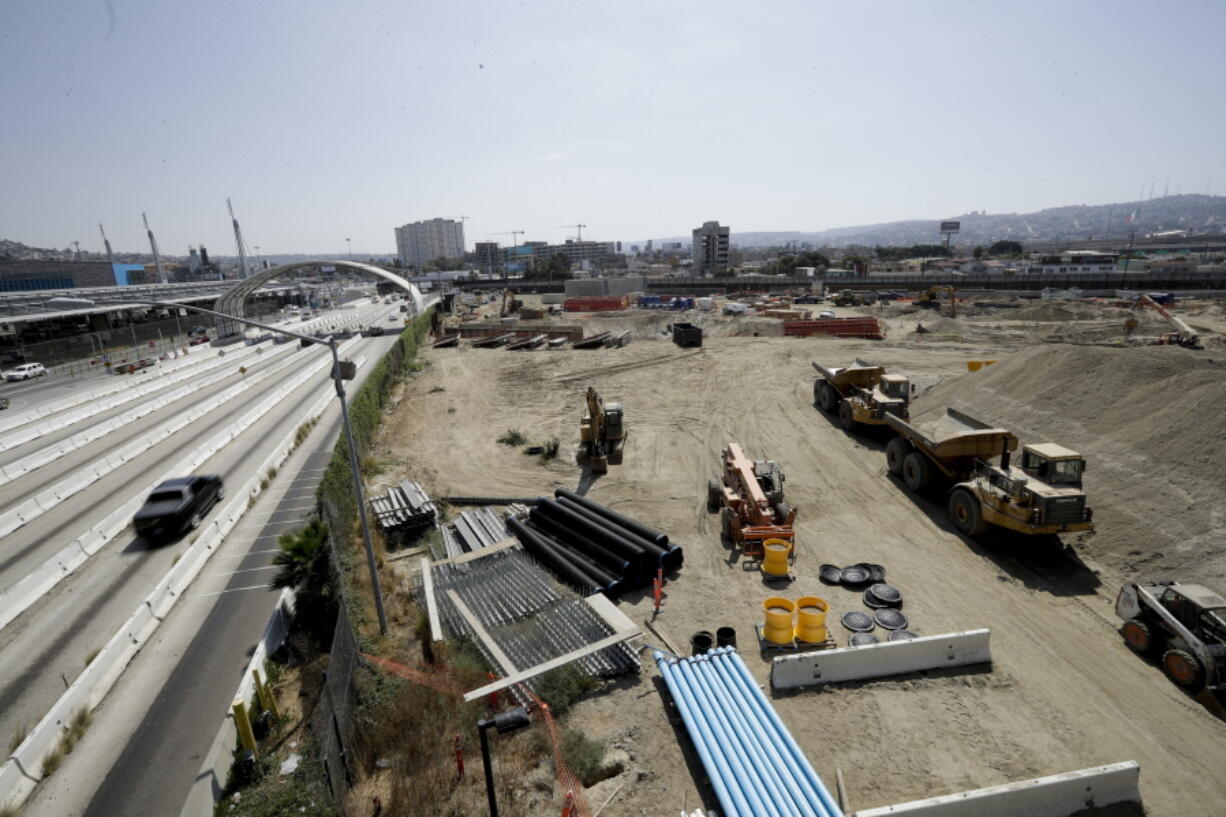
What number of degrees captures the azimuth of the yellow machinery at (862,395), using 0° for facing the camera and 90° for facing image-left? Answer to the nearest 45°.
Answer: approximately 315°

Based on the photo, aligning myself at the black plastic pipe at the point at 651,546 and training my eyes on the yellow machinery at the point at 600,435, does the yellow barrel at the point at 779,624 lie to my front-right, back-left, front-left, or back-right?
back-right

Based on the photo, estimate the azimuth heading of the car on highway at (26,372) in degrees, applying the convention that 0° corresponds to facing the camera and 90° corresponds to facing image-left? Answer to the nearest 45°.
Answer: approximately 45°

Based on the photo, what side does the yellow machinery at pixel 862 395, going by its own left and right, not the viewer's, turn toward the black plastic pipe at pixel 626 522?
right

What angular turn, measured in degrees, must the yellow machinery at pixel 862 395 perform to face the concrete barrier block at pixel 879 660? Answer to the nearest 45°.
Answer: approximately 45° to its right
